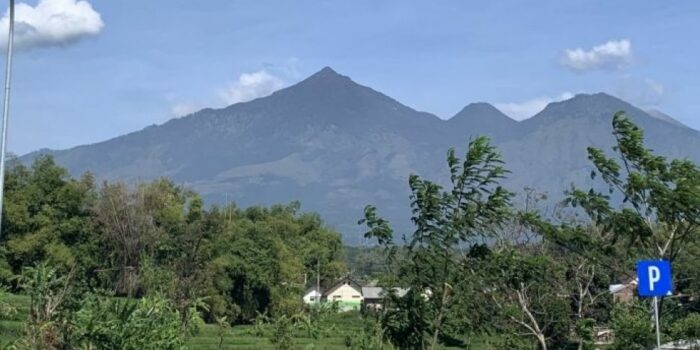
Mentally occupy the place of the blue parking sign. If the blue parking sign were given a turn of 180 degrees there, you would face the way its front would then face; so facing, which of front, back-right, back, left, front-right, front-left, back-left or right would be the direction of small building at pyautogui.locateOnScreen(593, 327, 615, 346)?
front

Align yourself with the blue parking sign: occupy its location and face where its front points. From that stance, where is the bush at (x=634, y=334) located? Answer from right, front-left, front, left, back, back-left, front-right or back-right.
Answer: back

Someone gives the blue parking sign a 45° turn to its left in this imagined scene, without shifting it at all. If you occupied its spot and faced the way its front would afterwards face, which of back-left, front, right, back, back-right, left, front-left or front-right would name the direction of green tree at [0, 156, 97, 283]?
back

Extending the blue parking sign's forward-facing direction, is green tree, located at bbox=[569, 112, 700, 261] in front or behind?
behind

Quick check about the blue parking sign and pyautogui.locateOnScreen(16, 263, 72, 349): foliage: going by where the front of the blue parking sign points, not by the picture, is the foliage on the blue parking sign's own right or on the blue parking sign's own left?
on the blue parking sign's own right

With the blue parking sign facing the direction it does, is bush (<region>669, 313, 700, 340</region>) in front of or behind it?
behind

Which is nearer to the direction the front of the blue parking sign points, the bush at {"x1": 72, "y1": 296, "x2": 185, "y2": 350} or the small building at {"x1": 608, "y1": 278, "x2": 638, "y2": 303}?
the bush

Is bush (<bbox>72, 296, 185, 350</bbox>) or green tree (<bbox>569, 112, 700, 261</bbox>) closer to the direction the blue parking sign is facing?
the bush

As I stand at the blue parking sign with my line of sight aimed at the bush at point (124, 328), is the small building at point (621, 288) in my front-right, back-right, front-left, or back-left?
back-right

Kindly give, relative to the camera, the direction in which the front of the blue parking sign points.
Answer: facing the viewer

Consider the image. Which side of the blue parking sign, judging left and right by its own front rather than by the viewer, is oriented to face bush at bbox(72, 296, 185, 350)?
right

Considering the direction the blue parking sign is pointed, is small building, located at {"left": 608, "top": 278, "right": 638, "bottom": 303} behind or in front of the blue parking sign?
behind

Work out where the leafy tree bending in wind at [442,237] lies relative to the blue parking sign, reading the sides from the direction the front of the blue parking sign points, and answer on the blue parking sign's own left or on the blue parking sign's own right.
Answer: on the blue parking sign's own right
